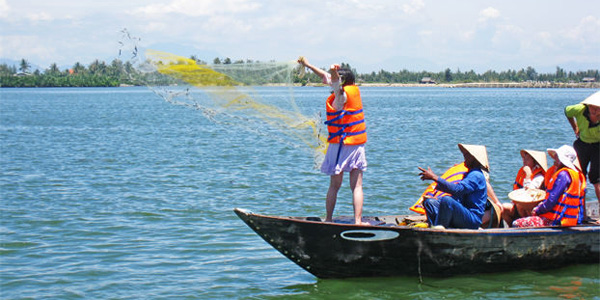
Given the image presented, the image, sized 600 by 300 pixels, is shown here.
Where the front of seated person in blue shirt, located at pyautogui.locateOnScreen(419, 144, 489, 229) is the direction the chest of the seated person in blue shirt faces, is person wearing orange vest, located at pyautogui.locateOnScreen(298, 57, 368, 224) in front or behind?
in front

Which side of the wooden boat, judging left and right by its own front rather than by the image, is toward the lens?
left

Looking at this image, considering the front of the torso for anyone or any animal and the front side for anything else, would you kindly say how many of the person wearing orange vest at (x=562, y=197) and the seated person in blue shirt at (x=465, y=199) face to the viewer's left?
2

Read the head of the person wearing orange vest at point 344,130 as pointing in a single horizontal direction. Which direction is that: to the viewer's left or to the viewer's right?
to the viewer's left

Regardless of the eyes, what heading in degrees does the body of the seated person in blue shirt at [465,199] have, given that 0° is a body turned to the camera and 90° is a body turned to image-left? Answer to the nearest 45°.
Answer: approximately 90°

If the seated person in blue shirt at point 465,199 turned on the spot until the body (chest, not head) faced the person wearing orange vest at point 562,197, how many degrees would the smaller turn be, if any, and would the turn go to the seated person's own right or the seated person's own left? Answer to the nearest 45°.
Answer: approximately 135° to the seated person's own right

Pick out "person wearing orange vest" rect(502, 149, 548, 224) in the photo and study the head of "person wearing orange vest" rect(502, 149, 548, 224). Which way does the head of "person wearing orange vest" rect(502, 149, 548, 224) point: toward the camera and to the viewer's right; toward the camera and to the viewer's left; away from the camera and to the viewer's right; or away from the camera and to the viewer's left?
toward the camera and to the viewer's left

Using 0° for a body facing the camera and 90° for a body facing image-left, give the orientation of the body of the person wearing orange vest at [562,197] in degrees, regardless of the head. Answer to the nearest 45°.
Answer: approximately 90°
